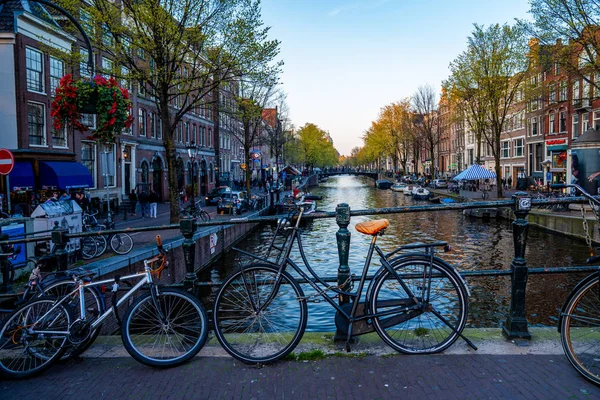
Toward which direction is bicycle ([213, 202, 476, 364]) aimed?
to the viewer's left

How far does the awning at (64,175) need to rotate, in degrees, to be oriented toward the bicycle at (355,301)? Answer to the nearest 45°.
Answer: approximately 45° to its right

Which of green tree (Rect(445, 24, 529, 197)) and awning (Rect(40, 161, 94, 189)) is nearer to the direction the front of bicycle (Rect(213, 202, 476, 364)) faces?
the awning
